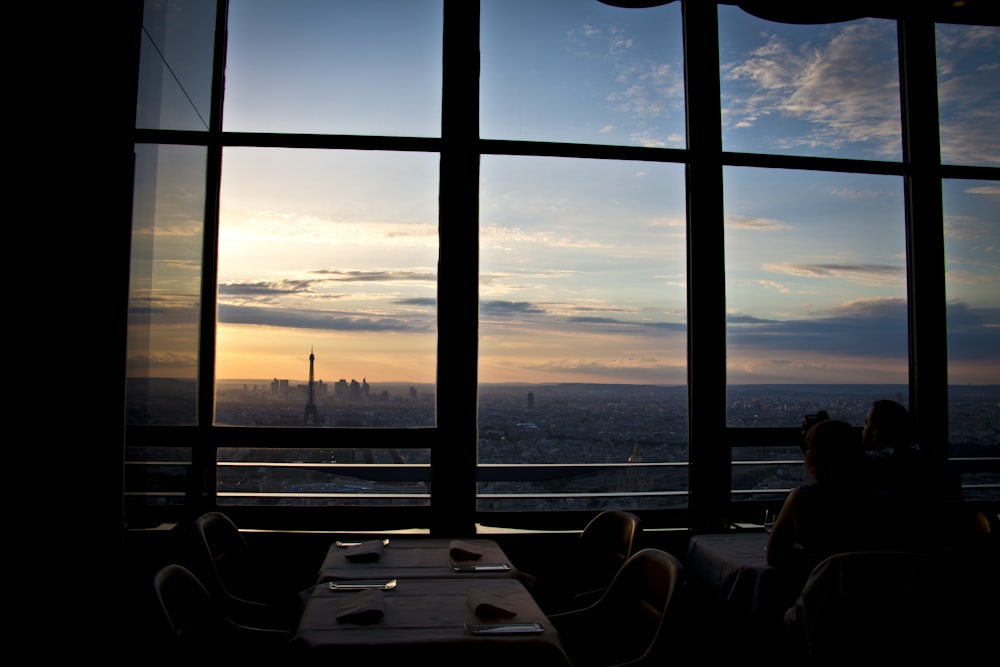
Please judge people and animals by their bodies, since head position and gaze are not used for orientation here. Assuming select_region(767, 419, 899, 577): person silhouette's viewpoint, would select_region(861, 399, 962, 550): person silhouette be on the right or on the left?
on its right

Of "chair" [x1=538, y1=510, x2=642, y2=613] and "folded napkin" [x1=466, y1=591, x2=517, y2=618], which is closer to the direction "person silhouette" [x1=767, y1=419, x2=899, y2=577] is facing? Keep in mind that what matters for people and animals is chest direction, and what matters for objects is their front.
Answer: the chair

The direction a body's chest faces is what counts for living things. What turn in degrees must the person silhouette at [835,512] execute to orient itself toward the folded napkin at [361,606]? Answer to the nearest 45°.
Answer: approximately 90° to its left

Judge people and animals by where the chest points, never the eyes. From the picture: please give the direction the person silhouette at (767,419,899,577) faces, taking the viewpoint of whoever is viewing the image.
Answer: facing away from the viewer and to the left of the viewer

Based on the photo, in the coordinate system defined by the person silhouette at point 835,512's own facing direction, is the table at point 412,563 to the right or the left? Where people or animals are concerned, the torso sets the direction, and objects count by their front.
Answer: on its left

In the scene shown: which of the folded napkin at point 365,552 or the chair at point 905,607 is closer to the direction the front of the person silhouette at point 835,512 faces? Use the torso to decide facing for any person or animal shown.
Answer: the folded napkin

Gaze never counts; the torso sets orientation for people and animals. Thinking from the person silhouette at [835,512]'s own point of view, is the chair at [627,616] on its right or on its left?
on its left
